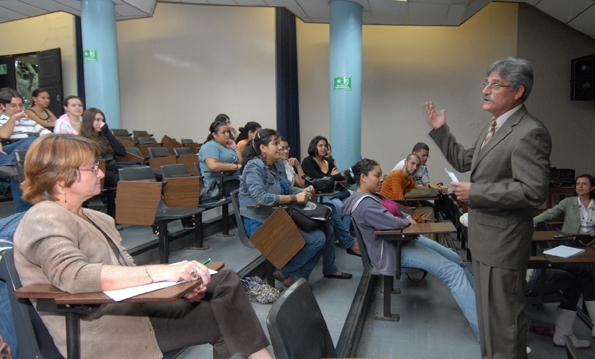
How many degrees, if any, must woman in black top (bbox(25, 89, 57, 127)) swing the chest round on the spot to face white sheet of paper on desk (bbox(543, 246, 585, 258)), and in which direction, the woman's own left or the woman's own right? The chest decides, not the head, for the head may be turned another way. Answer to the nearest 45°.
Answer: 0° — they already face it

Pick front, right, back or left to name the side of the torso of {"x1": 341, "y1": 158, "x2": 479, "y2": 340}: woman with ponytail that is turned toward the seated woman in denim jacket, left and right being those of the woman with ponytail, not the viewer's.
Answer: back

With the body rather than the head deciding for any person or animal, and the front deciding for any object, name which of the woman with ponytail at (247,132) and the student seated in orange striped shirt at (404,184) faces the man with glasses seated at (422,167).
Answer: the woman with ponytail

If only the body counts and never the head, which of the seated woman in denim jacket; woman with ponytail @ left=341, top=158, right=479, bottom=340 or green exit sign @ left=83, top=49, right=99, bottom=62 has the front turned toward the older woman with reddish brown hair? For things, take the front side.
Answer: the green exit sign

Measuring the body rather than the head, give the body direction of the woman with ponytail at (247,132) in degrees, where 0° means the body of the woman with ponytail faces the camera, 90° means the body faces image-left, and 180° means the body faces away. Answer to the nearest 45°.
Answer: approximately 270°

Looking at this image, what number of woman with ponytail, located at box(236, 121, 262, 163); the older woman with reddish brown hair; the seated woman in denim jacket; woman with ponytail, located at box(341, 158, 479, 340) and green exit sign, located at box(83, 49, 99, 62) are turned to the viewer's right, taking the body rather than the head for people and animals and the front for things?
4

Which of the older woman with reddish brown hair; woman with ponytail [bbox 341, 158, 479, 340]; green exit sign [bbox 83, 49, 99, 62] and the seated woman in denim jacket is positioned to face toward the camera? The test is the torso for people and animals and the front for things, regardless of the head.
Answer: the green exit sign

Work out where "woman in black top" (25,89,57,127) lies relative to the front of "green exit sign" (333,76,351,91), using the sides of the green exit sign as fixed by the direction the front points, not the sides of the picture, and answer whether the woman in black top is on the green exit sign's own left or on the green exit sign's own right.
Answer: on the green exit sign's own right

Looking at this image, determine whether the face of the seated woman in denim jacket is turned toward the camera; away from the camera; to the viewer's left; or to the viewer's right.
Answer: to the viewer's right

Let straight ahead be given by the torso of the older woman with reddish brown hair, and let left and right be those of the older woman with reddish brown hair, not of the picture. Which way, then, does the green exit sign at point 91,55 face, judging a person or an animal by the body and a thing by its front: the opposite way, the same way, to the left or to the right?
to the right

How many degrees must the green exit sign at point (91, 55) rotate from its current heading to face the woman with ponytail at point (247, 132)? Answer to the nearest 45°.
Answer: approximately 45° to its left

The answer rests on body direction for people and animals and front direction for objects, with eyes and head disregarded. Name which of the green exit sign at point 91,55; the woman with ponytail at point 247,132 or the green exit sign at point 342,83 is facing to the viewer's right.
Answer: the woman with ponytail

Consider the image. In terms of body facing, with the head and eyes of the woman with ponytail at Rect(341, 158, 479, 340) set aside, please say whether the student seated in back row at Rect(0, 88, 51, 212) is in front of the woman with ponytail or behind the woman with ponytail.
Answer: behind

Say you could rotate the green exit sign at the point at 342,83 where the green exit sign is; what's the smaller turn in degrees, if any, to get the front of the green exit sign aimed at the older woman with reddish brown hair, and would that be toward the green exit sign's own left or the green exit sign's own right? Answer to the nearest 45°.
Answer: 0° — it already faces them

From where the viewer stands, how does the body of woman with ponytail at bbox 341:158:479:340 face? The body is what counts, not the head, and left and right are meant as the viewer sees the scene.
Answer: facing to the right of the viewer

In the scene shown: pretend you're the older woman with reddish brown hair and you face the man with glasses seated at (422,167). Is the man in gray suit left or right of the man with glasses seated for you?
right
